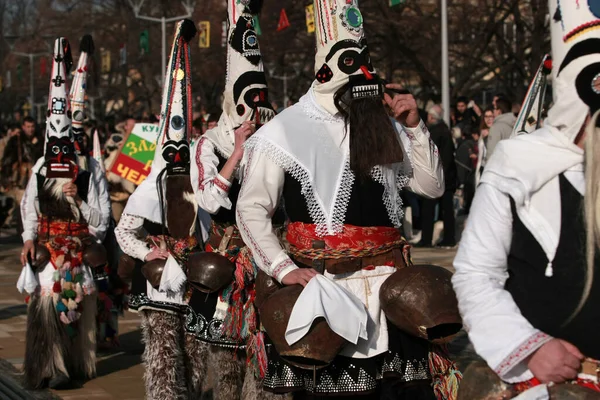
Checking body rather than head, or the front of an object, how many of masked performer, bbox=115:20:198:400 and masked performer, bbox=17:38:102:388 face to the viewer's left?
0

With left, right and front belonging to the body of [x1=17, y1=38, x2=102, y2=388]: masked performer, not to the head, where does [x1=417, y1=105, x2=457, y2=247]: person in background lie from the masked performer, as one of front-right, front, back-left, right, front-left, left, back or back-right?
back-left

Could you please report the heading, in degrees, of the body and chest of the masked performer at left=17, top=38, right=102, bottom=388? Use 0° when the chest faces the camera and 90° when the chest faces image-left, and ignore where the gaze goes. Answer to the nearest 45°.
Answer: approximately 0°

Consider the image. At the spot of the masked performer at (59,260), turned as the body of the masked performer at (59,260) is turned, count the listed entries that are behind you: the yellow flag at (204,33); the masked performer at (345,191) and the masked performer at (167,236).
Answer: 1
